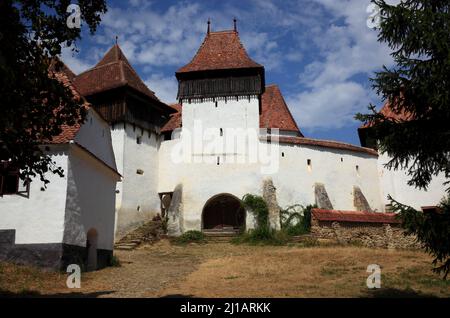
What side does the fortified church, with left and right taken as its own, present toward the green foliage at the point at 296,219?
left

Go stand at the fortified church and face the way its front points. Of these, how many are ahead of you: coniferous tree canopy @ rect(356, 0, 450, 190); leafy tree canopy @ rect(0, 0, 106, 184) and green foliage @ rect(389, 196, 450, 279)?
3

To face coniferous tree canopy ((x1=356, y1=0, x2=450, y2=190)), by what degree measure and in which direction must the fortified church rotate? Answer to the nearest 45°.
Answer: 0° — it already faces it

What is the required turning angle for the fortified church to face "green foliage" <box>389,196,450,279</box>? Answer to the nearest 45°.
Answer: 0° — it already faces it

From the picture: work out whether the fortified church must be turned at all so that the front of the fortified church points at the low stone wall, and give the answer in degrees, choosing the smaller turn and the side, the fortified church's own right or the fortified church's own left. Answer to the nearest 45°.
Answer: approximately 45° to the fortified church's own left

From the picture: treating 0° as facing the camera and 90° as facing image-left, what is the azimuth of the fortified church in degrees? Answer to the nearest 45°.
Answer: approximately 0°

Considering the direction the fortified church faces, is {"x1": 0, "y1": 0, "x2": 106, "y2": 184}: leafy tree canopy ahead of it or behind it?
ahead
